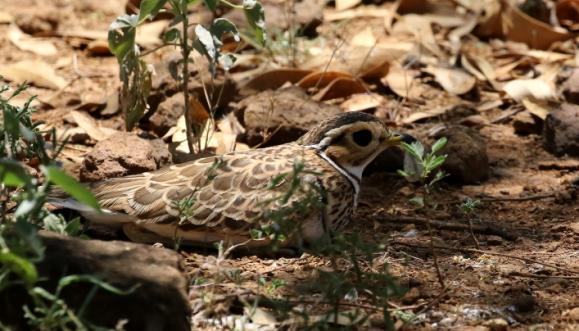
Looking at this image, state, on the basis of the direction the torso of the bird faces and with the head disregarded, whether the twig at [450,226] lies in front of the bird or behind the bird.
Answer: in front

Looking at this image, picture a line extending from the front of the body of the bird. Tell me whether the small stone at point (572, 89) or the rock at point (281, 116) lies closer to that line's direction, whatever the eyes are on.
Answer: the small stone

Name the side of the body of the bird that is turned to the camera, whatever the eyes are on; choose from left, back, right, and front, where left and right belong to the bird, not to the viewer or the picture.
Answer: right

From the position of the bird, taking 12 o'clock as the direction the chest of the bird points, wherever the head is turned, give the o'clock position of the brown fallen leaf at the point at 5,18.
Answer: The brown fallen leaf is roughly at 8 o'clock from the bird.

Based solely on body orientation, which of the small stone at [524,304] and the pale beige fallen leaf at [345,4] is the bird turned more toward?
the small stone

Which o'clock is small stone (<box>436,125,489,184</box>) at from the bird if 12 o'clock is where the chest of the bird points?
The small stone is roughly at 11 o'clock from the bird.

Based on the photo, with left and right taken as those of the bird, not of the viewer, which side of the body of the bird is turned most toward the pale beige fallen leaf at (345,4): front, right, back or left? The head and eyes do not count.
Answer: left

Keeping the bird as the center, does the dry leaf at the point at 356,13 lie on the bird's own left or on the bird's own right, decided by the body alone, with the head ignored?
on the bird's own left

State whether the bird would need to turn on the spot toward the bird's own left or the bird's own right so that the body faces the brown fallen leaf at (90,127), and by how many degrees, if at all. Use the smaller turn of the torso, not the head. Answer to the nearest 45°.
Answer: approximately 135° to the bird's own left

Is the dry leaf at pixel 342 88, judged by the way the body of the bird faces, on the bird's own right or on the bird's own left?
on the bird's own left

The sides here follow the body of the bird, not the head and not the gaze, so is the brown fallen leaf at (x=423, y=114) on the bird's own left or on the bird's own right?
on the bird's own left

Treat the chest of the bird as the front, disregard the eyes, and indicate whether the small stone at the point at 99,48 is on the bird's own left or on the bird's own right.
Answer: on the bird's own left

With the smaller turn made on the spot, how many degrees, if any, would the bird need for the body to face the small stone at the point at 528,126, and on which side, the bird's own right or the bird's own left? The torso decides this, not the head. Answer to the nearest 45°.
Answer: approximately 45° to the bird's own left
